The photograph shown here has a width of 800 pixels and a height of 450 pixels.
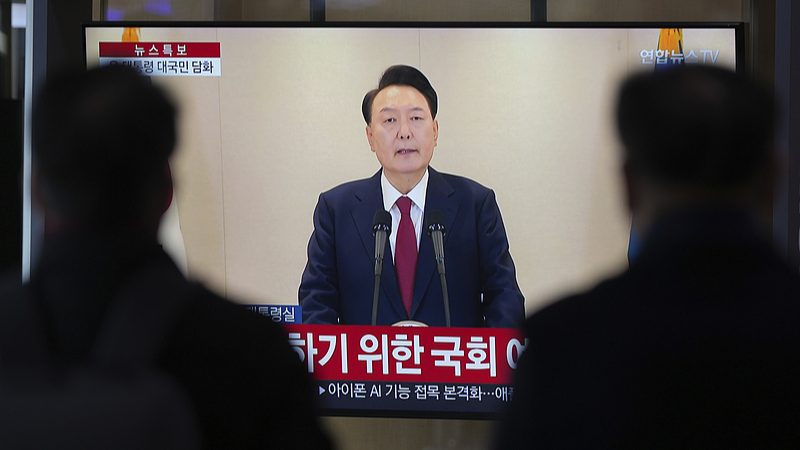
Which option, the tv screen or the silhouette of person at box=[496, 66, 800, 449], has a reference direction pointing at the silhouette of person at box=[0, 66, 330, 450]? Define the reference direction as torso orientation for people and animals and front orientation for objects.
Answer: the tv screen

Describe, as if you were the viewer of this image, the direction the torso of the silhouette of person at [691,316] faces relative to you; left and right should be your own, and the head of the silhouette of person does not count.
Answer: facing away from the viewer

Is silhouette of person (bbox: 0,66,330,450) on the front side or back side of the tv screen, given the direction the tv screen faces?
on the front side

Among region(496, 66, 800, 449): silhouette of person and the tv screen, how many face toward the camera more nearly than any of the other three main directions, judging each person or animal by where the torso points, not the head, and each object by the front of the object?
1

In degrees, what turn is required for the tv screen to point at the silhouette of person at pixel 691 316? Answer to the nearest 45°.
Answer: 0° — it already faces them

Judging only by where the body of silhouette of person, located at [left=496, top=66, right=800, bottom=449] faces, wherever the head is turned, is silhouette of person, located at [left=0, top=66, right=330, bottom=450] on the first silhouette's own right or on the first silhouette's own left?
on the first silhouette's own left

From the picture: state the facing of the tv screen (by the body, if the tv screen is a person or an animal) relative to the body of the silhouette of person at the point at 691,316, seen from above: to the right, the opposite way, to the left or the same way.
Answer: the opposite way
